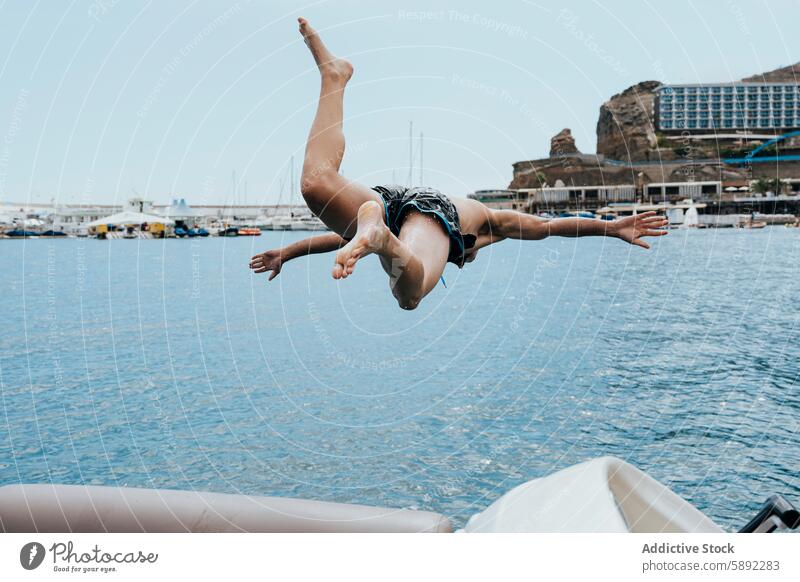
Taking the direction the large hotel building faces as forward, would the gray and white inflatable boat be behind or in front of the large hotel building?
in front

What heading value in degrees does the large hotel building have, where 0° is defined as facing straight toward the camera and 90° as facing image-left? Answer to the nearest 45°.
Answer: approximately 0°
